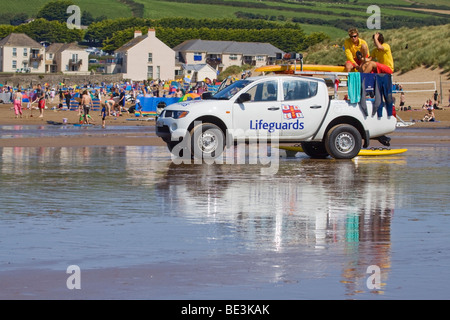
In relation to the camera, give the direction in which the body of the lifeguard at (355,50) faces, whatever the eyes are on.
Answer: toward the camera

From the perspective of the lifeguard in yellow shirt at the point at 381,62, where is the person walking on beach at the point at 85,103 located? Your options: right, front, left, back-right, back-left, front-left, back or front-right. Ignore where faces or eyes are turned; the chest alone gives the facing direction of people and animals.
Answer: front-right

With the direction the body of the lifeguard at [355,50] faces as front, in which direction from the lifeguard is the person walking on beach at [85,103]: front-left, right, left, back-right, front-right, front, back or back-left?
back-right

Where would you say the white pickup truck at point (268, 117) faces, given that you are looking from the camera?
facing to the left of the viewer

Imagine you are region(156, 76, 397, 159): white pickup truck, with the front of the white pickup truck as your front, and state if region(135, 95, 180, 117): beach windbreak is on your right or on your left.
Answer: on your right

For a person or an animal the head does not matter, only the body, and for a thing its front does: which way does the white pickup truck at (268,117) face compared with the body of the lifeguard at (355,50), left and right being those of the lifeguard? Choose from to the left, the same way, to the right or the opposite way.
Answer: to the right

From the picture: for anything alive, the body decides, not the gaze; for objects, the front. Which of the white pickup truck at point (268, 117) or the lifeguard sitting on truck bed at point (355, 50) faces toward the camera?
the lifeguard sitting on truck bed
